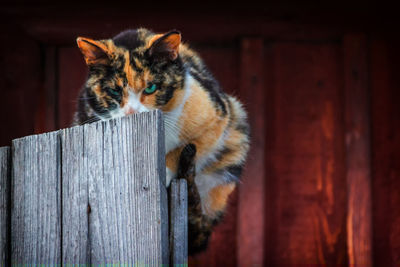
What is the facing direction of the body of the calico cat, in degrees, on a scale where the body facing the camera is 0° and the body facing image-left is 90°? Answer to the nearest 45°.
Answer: approximately 45°
